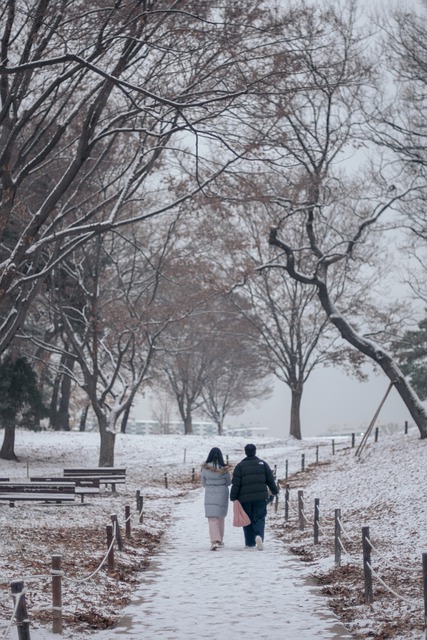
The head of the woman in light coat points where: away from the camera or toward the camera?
away from the camera

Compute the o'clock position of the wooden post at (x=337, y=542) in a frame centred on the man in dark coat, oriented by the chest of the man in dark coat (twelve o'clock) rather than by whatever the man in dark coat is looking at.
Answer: The wooden post is roughly at 5 o'clock from the man in dark coat.

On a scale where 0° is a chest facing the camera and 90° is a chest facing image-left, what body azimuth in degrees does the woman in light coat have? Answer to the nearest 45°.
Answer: approximately 180°

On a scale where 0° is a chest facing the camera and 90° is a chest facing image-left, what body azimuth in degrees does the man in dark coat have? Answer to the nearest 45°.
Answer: approximately 180°

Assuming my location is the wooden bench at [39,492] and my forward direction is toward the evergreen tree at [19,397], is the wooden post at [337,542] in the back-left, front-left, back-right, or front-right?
back-right

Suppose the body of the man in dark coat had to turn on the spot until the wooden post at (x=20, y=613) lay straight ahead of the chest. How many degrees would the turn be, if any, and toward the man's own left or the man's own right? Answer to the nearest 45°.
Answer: approximately 180°

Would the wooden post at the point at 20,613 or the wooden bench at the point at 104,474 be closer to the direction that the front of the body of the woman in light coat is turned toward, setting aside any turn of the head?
the wooden bench

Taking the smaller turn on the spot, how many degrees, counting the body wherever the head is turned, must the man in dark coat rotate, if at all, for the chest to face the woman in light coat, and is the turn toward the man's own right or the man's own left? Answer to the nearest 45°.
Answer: approximately 45° to the man's own left

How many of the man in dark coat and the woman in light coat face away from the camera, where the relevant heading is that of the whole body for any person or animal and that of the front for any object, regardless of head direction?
2

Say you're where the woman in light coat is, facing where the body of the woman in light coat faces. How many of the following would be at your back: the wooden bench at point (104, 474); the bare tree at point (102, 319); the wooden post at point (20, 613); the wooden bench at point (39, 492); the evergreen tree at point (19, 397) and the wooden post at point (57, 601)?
2
